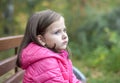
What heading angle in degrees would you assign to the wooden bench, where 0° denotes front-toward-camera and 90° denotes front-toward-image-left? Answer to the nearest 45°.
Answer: approximately 315°
